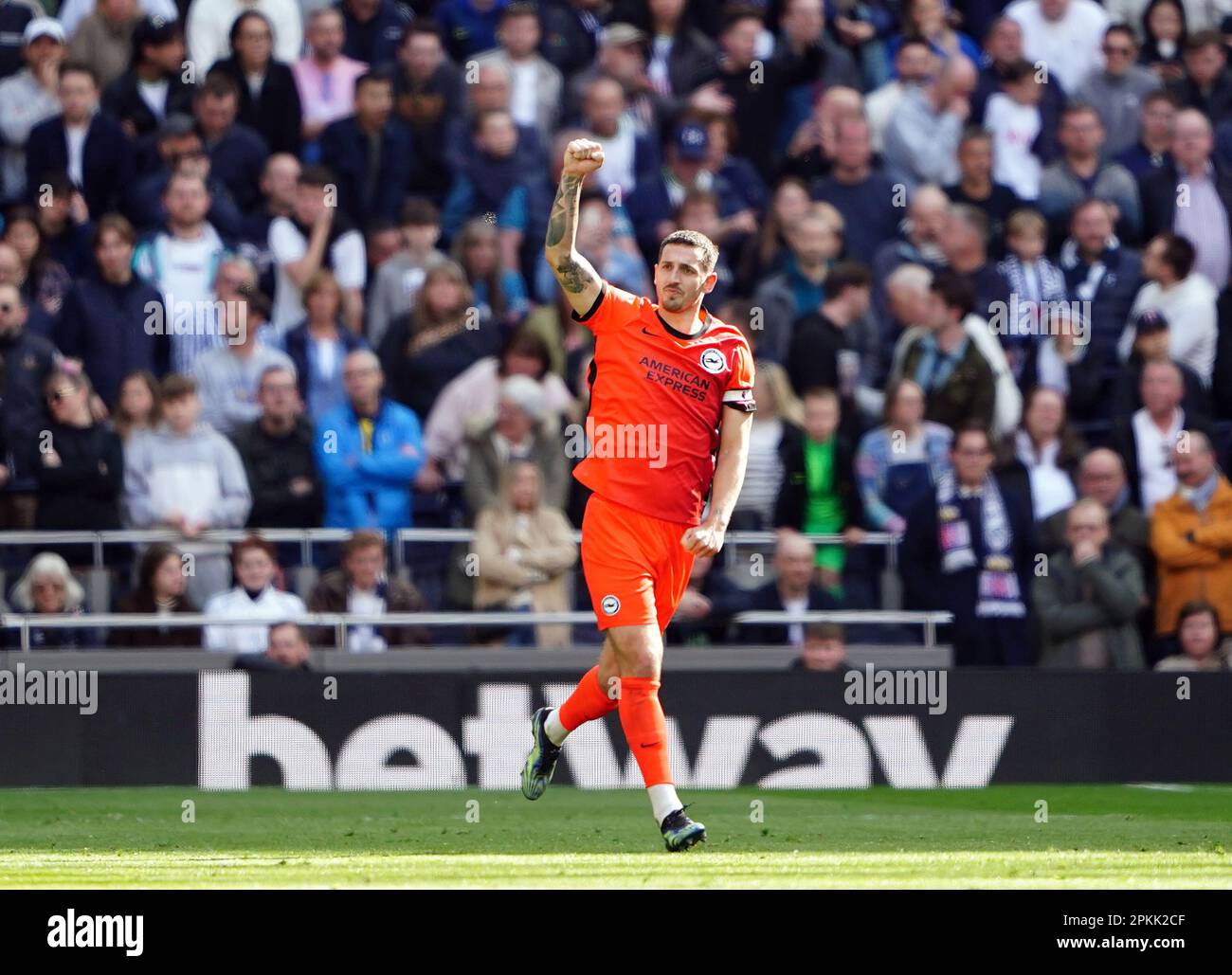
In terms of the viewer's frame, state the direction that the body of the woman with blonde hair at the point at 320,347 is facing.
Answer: toward the camera

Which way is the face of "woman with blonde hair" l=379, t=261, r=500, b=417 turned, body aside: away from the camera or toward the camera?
toward the camera

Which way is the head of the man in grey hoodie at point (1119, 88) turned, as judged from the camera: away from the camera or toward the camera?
toward the camera

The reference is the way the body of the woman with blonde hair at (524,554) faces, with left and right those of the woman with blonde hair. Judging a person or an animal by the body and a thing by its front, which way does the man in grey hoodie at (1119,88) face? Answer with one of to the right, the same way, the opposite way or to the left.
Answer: the same way

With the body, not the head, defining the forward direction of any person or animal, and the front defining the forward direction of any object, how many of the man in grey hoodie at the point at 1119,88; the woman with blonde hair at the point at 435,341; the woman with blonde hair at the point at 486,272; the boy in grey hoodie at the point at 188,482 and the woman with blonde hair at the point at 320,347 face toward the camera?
5

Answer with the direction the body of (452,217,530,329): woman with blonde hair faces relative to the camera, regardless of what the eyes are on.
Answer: toward the camera

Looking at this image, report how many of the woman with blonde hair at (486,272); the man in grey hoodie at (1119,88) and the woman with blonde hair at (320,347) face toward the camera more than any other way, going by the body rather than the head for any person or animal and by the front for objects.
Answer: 3

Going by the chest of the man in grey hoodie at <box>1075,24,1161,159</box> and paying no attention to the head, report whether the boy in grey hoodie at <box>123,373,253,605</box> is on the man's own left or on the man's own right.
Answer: on the man's own right

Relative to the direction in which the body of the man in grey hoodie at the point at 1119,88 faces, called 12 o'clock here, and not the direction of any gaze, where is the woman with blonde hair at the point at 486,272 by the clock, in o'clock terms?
The woman with blonde hair is roughly at 2 o'clock from the man in grey hoodie.

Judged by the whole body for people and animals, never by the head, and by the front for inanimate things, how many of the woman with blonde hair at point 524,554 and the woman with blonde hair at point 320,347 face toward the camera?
2

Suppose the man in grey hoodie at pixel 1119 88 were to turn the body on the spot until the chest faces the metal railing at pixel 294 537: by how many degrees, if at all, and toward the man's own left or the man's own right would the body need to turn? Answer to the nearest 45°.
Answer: approximately 45° to the man's own right

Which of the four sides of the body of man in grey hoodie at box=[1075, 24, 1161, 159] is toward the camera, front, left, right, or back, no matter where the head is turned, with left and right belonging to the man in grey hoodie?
front

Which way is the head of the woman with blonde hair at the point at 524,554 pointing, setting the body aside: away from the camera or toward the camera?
toward the camera

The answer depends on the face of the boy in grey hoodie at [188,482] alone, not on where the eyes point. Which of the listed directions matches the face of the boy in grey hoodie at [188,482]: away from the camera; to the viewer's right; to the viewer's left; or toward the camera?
toward the camera

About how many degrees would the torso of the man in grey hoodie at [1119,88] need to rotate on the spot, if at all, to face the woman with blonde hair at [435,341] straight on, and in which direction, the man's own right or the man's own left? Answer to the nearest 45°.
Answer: approximately 45° to the man's own right
